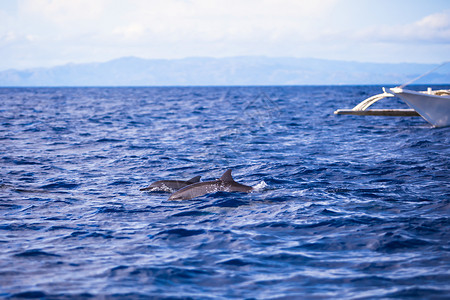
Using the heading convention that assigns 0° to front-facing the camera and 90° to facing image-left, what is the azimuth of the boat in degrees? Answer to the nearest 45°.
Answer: approximately 90°

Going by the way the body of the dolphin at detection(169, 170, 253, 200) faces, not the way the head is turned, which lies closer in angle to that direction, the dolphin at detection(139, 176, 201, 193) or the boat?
the dolphin

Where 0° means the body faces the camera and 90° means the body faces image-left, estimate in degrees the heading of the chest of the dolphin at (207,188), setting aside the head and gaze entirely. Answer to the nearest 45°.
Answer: approximately 90°

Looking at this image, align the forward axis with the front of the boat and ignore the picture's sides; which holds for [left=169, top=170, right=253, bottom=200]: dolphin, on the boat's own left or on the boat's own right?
on the boat's own left

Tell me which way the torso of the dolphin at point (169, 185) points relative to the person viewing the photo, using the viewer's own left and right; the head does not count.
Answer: facing to the left of the viewer

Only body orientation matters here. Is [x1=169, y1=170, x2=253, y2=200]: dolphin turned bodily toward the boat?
no

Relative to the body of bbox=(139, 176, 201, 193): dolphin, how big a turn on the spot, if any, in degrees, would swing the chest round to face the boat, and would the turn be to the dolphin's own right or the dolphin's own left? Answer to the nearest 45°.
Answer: approximately 135° to the dolphin's own right

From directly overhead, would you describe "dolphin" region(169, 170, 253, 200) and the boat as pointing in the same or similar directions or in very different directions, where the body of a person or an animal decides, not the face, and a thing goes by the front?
same or similar directions

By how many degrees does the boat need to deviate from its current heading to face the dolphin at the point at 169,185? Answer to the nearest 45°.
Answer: approximately 90° to its left

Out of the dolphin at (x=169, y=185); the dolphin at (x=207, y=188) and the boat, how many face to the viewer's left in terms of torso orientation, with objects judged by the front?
3

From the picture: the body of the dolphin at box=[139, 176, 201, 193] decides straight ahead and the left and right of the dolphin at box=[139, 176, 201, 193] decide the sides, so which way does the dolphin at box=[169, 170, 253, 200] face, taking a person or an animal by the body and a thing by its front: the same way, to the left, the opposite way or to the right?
the same way

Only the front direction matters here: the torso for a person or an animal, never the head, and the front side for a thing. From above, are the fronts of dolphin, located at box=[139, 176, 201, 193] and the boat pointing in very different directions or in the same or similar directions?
same or similar directions
